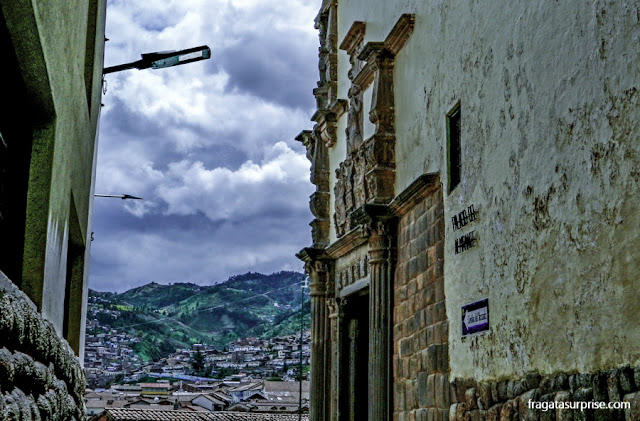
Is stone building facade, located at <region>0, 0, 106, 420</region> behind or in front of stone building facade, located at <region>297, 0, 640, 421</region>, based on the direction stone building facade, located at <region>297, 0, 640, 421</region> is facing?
in front

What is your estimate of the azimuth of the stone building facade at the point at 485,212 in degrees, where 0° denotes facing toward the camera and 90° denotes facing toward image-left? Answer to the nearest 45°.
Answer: approximately 45°

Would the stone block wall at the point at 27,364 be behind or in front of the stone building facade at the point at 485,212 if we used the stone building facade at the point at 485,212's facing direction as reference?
in front
